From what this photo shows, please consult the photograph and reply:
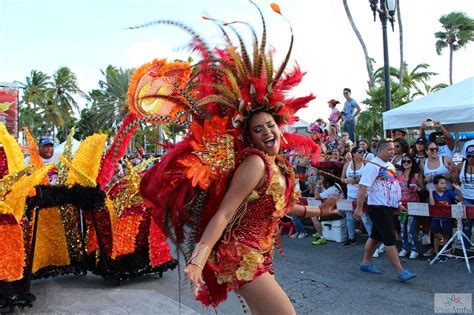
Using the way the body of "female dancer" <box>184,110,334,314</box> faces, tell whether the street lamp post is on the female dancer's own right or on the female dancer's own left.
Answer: on the female dancer's own left

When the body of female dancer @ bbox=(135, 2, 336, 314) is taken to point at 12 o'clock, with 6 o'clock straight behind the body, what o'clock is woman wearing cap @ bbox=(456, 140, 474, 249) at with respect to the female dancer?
The woman wearing cap is roughly at 9 o'clock from the female dancer.

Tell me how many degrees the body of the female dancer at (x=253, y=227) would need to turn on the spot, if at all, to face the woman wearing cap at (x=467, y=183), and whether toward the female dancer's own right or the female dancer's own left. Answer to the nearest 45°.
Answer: approximately 90° to the female dancer's own left

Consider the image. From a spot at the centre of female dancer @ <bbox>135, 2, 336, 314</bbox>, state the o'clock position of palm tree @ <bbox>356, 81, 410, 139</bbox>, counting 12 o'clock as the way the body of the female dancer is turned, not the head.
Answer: The palm tree is roughly at 8 o'clock from the female dancer.

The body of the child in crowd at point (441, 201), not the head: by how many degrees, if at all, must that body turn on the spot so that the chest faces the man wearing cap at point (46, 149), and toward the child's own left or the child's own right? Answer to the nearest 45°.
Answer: approximately 45° to the child's own right

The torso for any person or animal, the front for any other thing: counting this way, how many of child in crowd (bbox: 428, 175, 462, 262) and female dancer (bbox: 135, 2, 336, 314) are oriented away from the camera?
0

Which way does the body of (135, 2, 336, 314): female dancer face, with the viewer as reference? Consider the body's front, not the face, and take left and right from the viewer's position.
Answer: facing the viewer and to the right of the viewer

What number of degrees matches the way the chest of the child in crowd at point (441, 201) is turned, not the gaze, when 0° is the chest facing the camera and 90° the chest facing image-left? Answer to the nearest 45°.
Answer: approximately 0°

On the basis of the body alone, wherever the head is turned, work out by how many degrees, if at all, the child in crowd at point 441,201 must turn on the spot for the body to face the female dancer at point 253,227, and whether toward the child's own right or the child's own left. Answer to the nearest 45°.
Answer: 0° — they already face them
